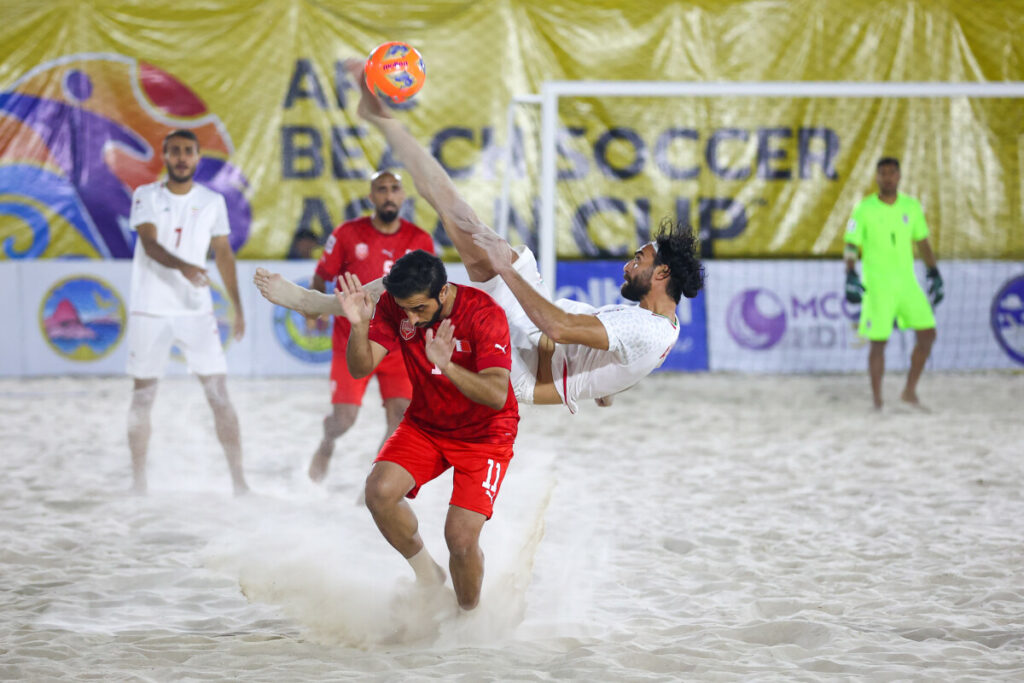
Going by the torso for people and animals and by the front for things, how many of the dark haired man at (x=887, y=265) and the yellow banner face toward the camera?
2

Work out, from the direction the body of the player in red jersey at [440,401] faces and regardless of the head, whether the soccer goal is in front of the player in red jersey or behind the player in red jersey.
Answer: behind

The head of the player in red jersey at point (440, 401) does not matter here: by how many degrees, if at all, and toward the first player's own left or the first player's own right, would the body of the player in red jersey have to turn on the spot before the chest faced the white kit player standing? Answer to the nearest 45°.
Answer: approximately 90° to the first player's own right

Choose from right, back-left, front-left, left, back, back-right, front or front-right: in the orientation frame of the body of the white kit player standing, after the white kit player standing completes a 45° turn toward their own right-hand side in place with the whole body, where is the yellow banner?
back

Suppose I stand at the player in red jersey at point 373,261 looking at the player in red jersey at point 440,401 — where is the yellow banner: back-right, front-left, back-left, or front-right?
back-left

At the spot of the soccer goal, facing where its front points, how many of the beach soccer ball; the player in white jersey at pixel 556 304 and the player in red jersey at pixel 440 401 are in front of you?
3

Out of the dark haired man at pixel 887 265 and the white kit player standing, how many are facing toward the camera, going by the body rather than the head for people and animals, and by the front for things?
2

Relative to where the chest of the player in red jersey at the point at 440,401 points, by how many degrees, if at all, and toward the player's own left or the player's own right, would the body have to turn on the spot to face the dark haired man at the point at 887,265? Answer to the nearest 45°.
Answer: approximately 180°

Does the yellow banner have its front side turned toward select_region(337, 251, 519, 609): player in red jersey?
yes

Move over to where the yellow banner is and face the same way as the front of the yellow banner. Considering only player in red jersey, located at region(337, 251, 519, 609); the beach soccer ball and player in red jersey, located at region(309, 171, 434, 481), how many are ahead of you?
3
